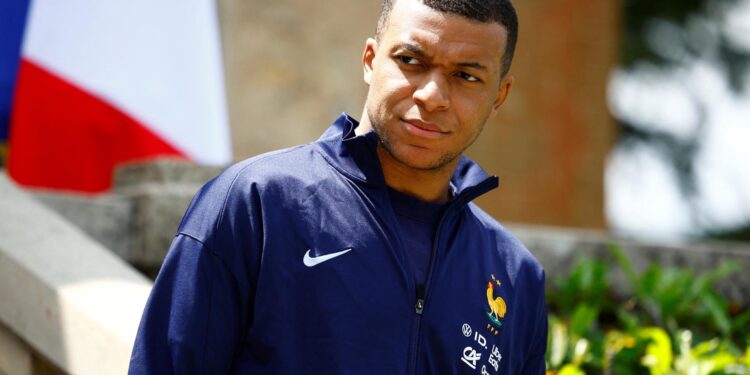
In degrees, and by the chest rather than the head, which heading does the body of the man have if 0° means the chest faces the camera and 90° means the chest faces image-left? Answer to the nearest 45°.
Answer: approximately 315°

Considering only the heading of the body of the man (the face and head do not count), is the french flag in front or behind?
behind
